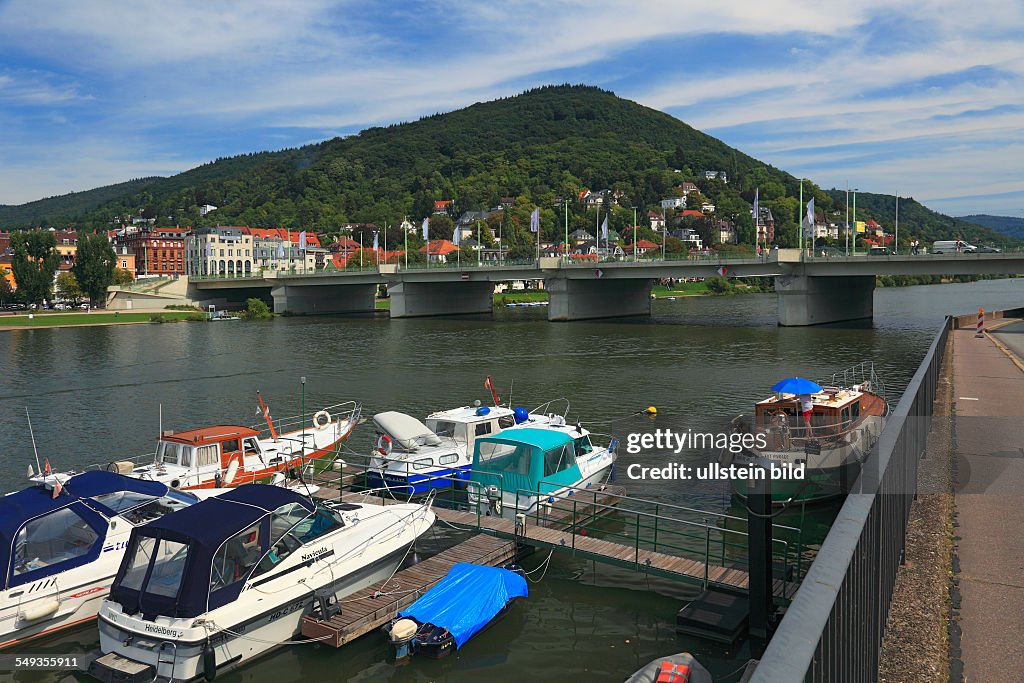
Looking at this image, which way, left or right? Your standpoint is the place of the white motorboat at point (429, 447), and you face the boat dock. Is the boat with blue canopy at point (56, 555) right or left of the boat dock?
right

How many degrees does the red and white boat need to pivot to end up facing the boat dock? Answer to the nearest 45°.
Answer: approximately 90° to its right

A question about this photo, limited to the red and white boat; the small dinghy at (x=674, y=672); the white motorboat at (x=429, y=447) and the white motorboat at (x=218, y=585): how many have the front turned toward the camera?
0

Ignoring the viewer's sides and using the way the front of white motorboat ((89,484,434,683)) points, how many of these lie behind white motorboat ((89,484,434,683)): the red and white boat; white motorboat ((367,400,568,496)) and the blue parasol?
0

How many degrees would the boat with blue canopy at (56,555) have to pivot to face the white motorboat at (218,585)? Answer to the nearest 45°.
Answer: approximately 90° to its right

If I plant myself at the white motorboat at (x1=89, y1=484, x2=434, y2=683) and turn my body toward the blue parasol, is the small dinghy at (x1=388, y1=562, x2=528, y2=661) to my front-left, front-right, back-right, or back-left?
front-right

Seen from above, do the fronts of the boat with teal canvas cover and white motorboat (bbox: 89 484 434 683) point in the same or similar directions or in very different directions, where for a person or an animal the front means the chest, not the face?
same or similar directions

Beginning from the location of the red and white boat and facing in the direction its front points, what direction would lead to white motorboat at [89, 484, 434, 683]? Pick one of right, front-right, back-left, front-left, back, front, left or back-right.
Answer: back-right

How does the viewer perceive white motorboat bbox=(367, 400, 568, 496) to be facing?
facing away from the viewer and to the right of the viewer

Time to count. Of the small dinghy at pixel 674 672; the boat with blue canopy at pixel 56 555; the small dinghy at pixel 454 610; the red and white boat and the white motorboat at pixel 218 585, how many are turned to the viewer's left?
0

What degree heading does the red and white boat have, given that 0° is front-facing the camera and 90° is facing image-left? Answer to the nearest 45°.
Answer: approximately 225°

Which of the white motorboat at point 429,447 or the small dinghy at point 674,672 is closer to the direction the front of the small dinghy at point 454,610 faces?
the white motorboat

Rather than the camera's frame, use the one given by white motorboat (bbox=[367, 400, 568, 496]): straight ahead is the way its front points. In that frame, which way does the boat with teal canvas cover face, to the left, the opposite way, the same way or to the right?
the same way

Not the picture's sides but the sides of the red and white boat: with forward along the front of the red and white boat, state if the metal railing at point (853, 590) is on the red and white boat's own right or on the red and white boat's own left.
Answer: on the red and white boat's own right

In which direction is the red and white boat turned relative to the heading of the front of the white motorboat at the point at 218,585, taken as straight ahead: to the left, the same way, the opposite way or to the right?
the same way

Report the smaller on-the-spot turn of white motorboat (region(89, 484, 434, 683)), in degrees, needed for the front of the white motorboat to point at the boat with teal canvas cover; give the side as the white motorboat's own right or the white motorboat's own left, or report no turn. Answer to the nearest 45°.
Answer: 0° — it already faces it
